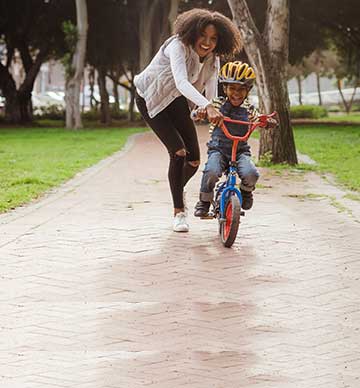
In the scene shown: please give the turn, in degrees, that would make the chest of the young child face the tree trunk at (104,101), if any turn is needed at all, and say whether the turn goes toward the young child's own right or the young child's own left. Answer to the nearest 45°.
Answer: approximately 180°

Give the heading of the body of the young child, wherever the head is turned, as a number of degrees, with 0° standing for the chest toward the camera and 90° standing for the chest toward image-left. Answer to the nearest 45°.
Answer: approximately 0°

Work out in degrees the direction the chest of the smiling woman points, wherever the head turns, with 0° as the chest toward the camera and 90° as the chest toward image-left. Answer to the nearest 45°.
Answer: approximately 315°

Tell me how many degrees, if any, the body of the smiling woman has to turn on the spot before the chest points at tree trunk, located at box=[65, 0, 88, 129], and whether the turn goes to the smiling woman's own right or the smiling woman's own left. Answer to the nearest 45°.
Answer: approximately 135° to the smiling woman's own left

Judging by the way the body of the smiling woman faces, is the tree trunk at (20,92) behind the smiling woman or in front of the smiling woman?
behind

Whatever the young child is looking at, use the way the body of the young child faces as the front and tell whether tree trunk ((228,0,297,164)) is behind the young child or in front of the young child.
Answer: behind

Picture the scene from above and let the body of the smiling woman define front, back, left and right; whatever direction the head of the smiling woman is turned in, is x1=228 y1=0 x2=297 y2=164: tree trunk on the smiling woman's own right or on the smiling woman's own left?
on the smiling woman's own left

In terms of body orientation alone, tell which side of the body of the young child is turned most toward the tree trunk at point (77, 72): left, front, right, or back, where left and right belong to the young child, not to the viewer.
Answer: back
